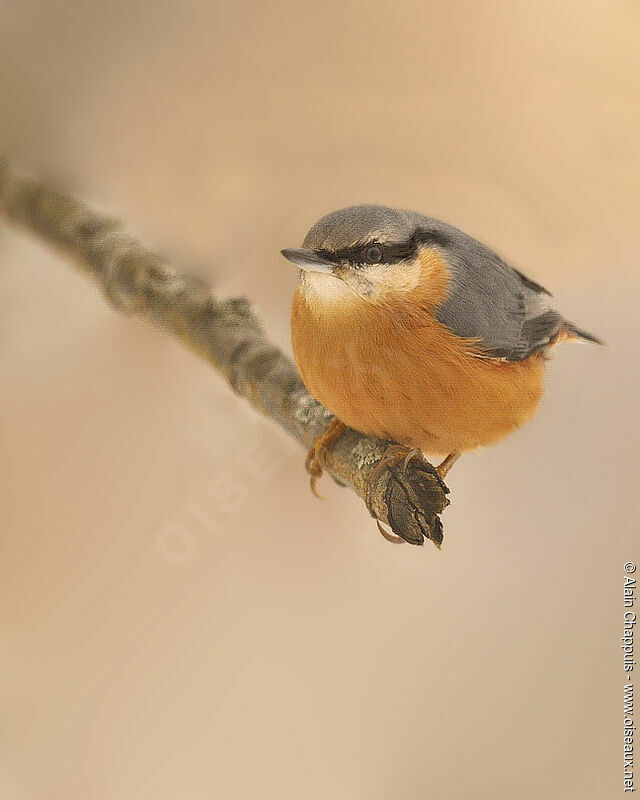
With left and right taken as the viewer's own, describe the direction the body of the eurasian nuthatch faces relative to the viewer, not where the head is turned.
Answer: facing the viewer and to the left of the viewer
